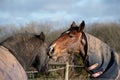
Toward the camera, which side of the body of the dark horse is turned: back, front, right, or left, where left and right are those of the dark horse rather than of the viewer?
right

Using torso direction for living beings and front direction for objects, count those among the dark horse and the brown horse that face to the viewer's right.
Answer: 1

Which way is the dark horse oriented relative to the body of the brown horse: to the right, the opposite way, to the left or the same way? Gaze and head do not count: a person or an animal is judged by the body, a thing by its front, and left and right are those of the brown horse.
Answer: the opposite way

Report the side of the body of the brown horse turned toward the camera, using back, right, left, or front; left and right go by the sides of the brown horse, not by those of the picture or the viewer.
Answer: left

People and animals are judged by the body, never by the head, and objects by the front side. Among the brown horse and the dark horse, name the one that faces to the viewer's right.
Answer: the dark horse
